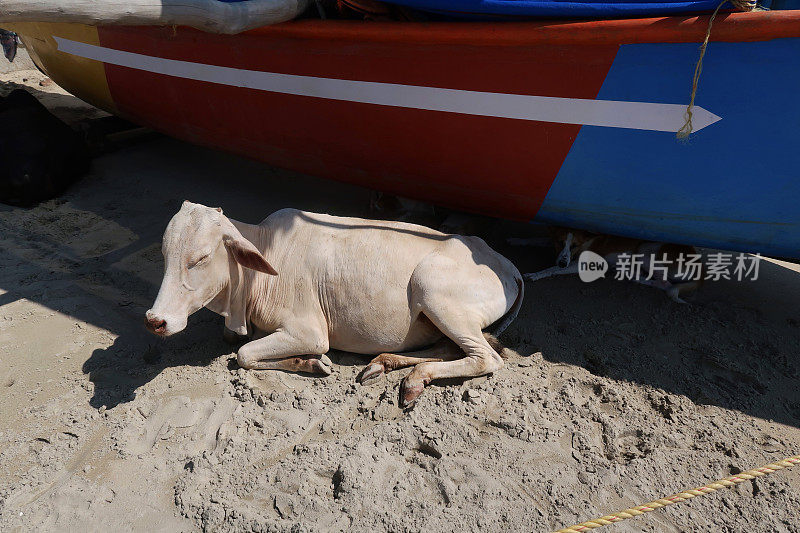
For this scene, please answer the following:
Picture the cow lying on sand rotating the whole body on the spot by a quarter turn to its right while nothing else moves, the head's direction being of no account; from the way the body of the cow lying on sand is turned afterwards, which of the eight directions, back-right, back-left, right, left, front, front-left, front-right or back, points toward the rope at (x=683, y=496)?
back-right

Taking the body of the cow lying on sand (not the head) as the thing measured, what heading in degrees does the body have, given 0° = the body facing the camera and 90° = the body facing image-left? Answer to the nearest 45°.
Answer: approximately 90°

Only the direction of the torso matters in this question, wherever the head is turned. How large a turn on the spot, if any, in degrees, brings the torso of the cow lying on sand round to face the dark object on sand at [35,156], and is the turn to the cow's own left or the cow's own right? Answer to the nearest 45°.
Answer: approximately 45° to the cow's own right

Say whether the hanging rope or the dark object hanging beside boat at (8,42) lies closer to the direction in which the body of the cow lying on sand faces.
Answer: the dark object hanging beside boat
